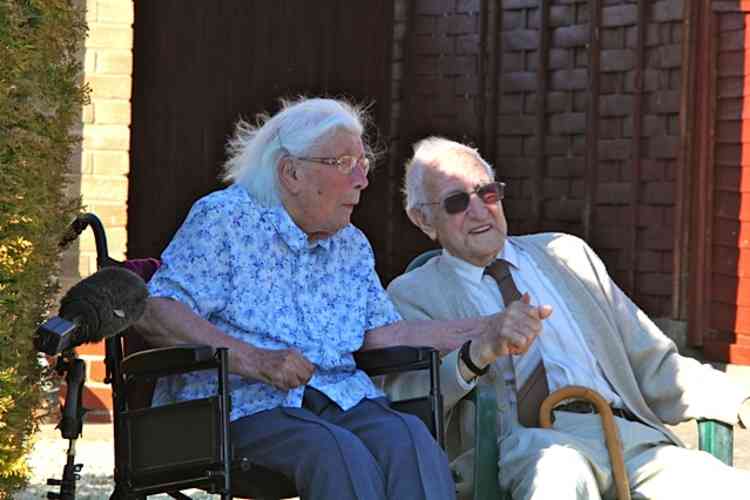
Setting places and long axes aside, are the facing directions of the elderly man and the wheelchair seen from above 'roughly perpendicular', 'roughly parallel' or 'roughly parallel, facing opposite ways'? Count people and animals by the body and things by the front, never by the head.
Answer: roughly parallel

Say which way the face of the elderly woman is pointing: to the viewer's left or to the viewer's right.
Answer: to the viewer's right

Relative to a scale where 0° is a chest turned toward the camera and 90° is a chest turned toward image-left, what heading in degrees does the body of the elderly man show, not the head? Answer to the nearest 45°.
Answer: approximately 315°

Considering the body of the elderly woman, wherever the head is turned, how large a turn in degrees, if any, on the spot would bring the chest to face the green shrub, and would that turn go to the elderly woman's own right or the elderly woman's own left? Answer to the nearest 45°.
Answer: approximately 90° to the elderly woman's own right

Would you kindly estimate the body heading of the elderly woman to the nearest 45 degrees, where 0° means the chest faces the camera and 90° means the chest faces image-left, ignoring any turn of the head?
approximately 315°

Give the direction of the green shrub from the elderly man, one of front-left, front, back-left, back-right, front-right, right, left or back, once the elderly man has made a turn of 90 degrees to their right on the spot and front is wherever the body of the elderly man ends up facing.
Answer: front

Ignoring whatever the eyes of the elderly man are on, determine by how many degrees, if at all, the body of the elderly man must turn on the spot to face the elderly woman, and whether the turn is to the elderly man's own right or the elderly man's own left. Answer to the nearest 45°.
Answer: approximately 90° to the elderly man's own right

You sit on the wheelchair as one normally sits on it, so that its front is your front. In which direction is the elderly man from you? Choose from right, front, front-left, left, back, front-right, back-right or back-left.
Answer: left

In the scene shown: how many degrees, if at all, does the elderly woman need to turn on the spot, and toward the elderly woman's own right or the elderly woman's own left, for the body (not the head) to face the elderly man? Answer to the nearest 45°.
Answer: approximately 90° to the elderly woman's own left

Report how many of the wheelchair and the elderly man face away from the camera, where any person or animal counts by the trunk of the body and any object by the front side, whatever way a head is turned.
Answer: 0

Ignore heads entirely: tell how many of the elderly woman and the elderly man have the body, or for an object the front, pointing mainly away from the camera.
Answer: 0

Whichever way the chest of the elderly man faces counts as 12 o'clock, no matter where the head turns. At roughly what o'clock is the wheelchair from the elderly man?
The wheelchair is roughly at 3 o'clock from the elderly man.
